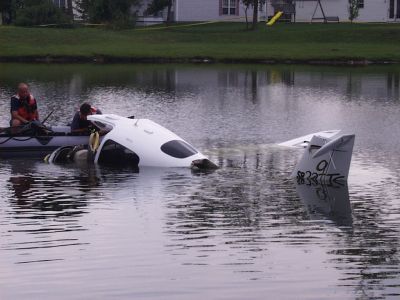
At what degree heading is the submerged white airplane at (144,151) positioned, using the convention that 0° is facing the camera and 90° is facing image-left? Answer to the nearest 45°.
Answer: approximately 90°
